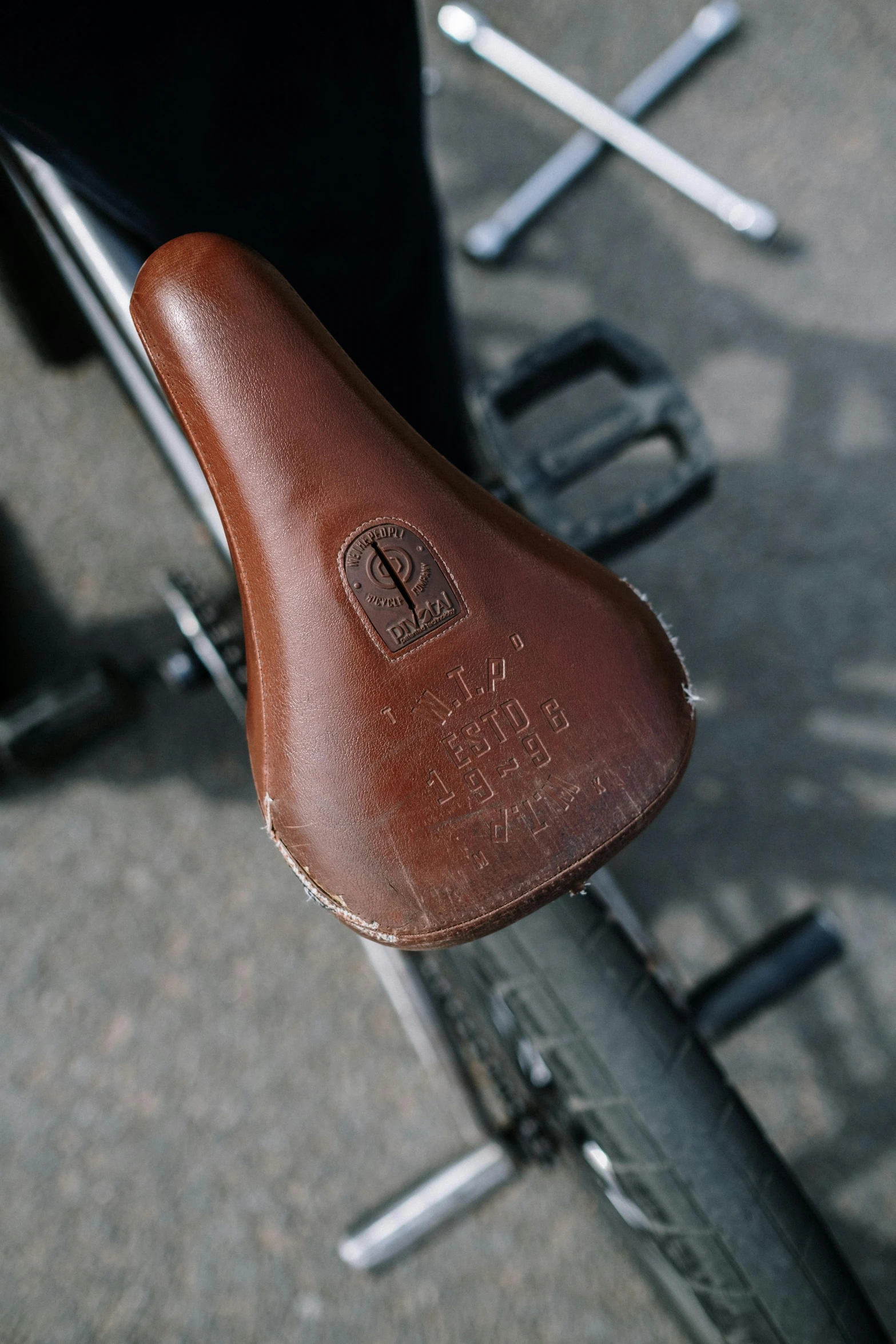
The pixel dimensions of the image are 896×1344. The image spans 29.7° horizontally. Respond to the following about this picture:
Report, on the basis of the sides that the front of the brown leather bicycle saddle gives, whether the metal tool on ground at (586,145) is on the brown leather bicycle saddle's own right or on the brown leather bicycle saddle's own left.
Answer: on the brown leather bicycle saddle's own right

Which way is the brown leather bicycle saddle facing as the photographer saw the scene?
facing away from the viewer and to the left of the viewer

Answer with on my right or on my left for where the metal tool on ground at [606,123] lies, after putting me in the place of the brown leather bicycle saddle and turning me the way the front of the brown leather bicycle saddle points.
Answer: on my right
